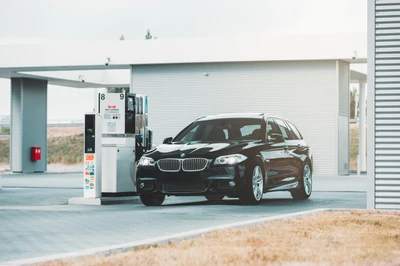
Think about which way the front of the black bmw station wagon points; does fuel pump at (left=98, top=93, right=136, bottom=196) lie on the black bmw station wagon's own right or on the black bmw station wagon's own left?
on the black bmw station wagon's own right

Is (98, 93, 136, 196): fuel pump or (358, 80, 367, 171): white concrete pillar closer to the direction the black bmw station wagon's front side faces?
the fuel pump

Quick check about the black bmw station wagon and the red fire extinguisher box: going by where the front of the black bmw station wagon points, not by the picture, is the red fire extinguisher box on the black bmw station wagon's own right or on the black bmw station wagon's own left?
on the black bmw station wagon's own right

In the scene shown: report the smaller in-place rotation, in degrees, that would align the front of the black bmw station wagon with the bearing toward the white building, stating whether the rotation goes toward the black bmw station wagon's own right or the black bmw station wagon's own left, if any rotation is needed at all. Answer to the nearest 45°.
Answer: approximately 135° to the black bmw station wagon's own right

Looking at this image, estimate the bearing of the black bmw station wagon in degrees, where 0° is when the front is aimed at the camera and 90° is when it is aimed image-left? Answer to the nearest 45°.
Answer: approximately 45°

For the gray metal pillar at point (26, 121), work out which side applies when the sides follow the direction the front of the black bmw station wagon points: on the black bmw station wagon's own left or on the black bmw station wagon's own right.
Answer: on the black bmw station wagon's own right

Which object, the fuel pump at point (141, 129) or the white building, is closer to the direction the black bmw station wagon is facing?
the fuel pump
